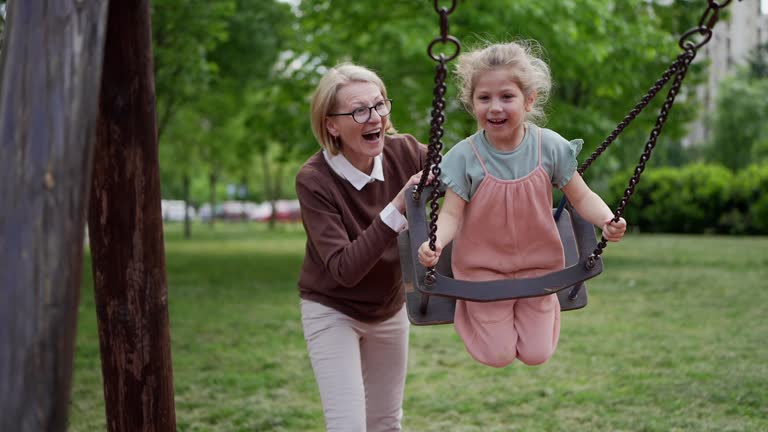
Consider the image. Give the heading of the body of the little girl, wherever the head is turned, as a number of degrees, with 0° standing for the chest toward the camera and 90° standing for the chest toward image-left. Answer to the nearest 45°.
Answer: approximately 0°

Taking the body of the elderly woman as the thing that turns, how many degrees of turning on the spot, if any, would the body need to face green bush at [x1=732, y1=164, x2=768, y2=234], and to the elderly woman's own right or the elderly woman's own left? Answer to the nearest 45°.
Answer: approximately 90° to the elderly woman's own left

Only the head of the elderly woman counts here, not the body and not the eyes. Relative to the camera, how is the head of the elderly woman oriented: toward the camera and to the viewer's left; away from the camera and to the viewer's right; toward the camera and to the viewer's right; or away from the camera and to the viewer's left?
toward the camera and to the viewer's right

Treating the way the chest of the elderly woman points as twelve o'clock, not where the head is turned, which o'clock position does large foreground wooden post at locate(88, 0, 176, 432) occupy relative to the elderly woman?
The large foreground wooden post is roughly at 5 o'clock from the elderly woman.

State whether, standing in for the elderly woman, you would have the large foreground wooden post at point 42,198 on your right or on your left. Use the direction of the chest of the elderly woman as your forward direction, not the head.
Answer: on your right

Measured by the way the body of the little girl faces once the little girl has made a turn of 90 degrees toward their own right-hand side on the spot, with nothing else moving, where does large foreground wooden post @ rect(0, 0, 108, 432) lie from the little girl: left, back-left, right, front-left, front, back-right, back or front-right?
front-left

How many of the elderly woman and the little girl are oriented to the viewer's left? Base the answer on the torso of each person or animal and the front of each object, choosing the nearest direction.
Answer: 0
